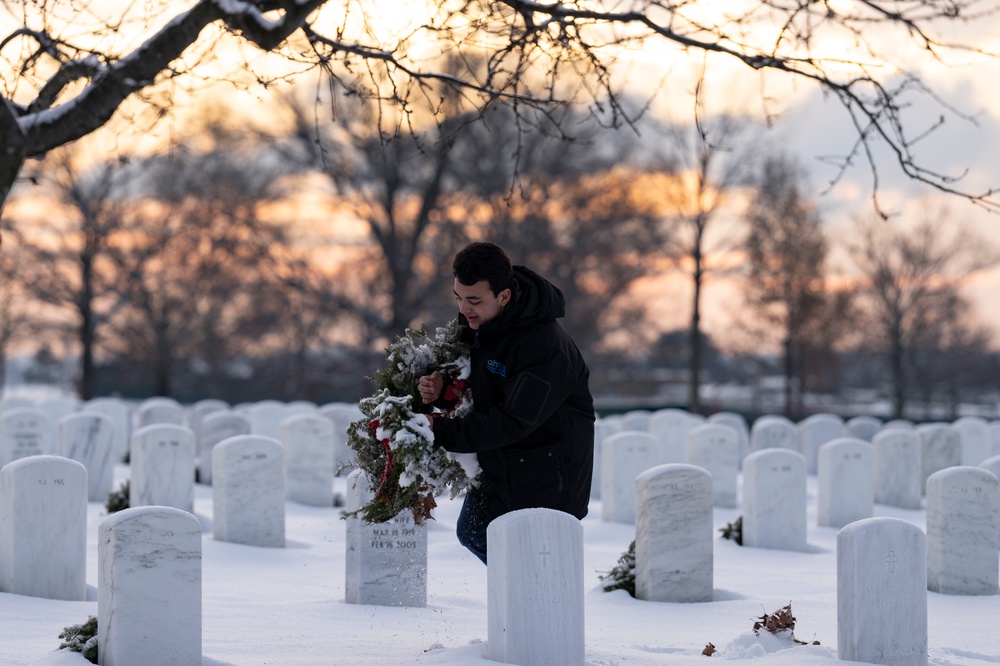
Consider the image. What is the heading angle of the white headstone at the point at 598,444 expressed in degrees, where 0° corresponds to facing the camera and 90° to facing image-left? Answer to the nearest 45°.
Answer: approximately 0°

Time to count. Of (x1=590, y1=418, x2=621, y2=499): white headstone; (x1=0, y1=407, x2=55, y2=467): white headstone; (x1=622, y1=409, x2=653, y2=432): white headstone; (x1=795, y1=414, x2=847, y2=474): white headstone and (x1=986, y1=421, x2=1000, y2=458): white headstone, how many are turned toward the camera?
5

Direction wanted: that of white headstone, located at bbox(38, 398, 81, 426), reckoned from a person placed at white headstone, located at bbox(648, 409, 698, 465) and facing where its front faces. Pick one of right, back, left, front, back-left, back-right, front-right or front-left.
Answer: right

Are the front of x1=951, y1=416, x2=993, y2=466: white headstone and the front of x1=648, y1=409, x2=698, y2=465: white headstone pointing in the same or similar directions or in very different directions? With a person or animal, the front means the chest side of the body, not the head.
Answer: same or similar directions

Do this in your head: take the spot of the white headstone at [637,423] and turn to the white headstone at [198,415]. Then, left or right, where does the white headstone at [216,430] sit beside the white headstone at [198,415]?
left

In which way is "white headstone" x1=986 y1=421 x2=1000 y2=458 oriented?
toward the camera

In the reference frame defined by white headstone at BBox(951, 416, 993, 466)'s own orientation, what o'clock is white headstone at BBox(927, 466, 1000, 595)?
white headstone at BBox(927, 466, 1000, 595) is roughly at 12 o'clock from white headstone at BBox(951, 416, 993, 466).

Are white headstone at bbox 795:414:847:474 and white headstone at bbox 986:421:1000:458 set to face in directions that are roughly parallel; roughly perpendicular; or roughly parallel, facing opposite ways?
roughly parallel

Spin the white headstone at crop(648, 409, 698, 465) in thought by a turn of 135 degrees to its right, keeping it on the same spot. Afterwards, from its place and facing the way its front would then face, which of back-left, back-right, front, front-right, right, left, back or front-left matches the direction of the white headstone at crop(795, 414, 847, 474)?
right

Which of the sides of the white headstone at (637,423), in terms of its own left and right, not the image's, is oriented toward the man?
front

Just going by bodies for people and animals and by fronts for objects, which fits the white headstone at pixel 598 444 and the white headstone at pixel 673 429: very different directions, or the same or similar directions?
same or similar directions

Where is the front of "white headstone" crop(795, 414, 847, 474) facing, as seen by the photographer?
facing the viewer

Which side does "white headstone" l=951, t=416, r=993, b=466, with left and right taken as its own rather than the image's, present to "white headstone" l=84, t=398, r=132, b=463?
right

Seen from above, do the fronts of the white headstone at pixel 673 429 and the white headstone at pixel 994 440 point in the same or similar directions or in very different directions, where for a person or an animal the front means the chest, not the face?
same or similar directions

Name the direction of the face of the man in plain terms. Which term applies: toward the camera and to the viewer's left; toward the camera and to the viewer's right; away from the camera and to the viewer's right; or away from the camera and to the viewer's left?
toward the camera and to the viewer's left

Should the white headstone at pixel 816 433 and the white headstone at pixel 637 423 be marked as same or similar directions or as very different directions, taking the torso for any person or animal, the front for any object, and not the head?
same or similar directions

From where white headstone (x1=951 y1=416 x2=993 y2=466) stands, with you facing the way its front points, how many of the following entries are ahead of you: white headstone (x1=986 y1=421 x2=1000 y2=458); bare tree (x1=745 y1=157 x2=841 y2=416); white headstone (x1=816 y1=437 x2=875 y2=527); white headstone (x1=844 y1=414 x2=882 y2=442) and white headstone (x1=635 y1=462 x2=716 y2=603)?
2
